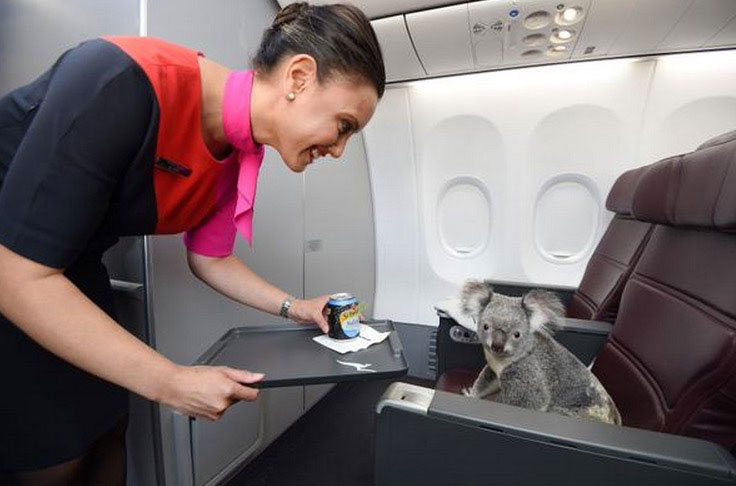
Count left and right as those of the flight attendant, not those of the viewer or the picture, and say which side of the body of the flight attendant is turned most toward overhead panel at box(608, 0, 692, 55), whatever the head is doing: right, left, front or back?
front

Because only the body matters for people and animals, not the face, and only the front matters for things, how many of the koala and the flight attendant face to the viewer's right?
1

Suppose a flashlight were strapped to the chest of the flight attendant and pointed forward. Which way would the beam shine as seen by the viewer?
to the viewer's right

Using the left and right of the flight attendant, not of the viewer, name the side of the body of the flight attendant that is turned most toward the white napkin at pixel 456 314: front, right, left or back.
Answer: front

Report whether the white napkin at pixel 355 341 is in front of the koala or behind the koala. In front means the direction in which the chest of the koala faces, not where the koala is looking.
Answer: in front

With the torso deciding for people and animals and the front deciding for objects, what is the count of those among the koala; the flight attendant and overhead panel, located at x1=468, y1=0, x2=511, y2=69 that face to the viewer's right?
1

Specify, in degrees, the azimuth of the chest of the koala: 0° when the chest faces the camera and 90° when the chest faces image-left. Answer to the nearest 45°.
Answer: approximately 45°
